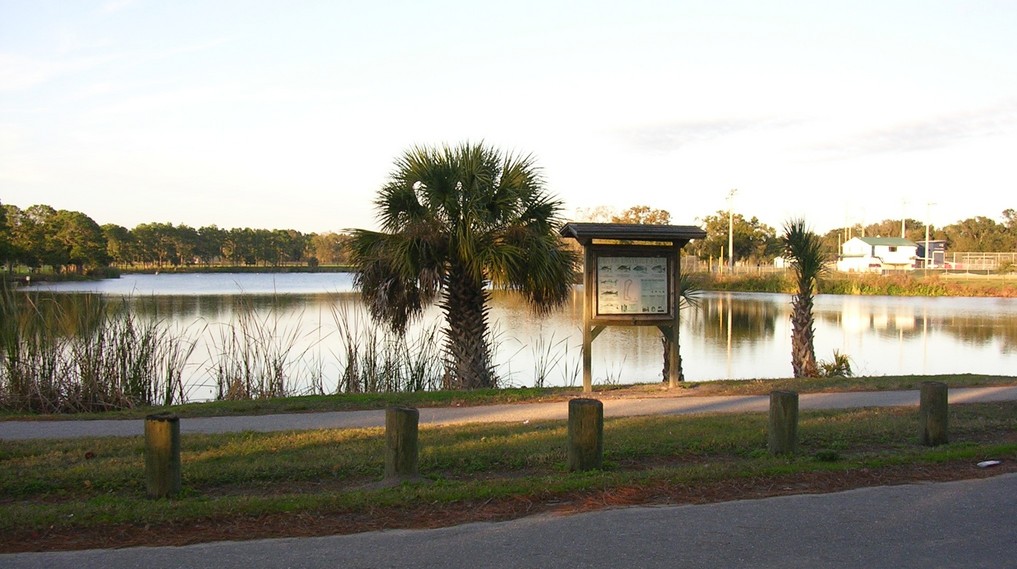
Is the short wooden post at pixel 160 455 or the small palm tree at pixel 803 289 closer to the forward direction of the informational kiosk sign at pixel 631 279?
the short wooden post

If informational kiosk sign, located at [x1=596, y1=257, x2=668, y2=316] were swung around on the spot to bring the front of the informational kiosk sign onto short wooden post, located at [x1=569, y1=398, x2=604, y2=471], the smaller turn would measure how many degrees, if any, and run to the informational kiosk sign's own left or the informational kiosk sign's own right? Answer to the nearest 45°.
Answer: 0° — it already faces it

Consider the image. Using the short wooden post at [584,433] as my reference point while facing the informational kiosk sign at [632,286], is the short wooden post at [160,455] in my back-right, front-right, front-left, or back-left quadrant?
back-left

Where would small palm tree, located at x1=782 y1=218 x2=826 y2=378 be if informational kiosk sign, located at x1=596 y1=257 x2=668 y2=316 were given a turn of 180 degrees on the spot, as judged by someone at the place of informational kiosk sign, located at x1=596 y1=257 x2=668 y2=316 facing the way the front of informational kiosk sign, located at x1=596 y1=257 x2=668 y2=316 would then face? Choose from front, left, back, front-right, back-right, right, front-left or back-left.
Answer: front-right

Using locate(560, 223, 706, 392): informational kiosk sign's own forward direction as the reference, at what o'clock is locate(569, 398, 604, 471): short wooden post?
The short wooden post is roughly at 12 o'clock from the informational kiosk sign.

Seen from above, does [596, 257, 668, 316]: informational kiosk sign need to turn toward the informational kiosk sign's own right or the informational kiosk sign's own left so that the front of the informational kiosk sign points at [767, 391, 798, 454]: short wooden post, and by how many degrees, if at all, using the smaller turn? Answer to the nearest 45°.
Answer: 0° — it already faces it

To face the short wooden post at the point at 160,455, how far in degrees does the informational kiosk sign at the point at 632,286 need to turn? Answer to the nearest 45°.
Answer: approximately 45° to its right

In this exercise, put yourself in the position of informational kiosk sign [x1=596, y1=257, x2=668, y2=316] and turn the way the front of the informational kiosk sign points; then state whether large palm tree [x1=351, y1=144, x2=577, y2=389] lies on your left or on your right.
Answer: on your right

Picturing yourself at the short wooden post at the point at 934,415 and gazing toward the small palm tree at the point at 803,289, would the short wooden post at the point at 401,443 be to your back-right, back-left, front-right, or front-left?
back-left

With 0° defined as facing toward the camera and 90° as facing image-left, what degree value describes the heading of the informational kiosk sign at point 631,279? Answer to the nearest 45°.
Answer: approximately 0°

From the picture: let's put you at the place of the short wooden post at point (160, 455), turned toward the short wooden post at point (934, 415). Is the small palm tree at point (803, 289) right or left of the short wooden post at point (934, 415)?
left

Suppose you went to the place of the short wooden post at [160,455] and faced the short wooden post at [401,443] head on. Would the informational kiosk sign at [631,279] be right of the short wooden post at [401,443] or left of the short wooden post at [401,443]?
left
